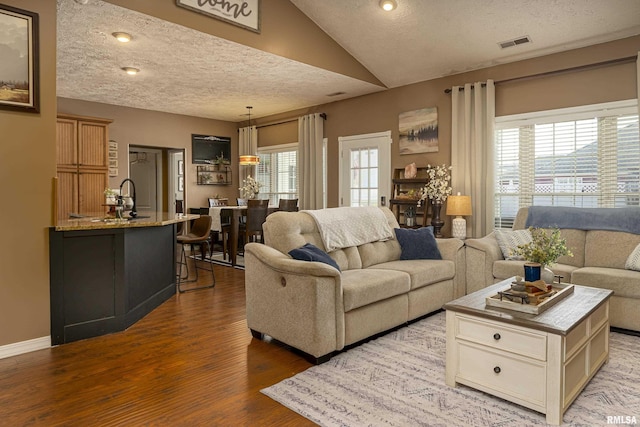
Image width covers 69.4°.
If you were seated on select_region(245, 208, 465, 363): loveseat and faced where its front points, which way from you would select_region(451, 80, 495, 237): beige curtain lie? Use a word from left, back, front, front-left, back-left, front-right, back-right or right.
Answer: left

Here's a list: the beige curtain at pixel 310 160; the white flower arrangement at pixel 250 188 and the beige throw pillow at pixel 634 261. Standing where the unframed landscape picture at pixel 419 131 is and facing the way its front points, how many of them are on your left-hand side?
1

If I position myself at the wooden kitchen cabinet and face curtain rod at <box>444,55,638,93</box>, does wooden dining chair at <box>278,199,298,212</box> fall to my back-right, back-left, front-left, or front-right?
front-left

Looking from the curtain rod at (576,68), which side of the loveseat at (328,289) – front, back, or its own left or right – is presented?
left

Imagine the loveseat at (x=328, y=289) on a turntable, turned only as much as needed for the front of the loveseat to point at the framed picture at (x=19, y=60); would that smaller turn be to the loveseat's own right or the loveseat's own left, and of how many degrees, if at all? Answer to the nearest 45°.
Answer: approximately 135° to the loveseat's own right

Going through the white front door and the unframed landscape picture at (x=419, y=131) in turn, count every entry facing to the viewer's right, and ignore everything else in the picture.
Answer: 0

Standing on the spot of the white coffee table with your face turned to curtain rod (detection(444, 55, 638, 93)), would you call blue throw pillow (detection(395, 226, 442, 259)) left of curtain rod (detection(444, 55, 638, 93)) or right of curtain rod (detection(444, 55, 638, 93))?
left

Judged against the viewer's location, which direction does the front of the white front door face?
facing the viewer and to the left of the viewer

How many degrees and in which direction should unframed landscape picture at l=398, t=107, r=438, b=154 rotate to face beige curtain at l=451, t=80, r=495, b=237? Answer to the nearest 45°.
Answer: approximately 90° to its left

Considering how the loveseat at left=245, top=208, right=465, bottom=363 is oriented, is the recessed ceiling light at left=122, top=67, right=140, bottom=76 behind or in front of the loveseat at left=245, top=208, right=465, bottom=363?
behind

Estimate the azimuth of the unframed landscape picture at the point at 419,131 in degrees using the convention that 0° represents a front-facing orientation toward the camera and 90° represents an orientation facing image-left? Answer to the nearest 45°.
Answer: approximately 45°

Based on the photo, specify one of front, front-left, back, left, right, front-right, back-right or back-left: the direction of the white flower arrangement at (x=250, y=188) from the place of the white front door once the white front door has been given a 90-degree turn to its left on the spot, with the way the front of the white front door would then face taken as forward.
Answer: back

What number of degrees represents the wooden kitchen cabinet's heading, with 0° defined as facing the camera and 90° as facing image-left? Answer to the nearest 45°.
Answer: approximately 315°

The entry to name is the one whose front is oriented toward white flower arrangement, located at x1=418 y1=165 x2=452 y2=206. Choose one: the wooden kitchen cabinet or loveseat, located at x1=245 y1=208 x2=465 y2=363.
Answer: the wooden kitchen cabinet

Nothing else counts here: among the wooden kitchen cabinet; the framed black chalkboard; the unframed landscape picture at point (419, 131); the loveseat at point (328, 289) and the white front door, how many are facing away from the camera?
0

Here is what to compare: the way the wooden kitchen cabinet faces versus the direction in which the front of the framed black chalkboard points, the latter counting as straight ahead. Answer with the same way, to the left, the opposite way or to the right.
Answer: the same way

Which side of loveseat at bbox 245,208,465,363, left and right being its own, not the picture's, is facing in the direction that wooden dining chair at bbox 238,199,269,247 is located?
back
